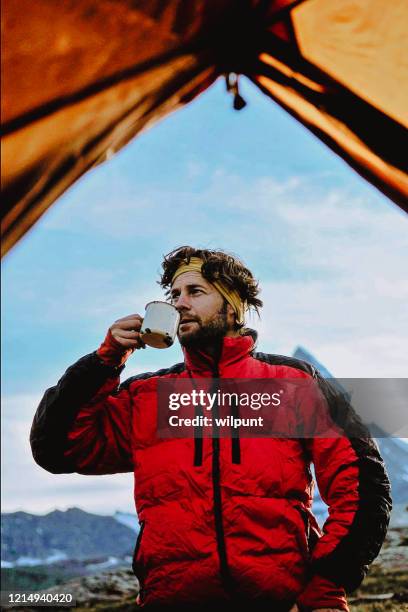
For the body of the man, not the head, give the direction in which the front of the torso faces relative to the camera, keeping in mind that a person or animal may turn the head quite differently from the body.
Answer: toward the camera
